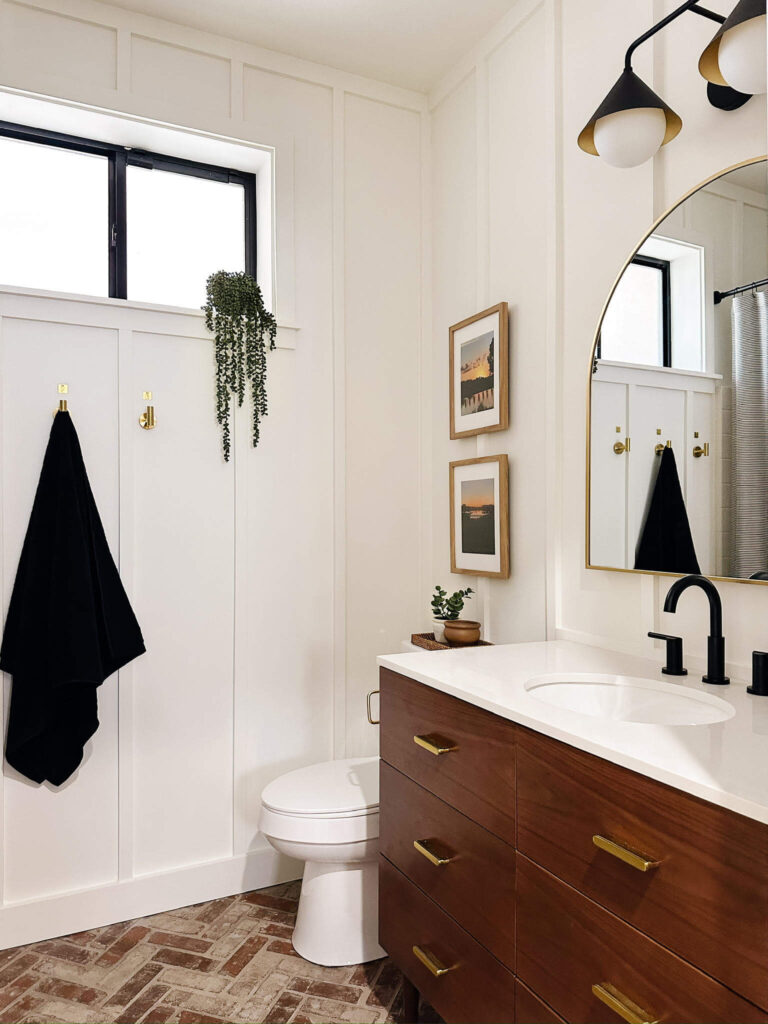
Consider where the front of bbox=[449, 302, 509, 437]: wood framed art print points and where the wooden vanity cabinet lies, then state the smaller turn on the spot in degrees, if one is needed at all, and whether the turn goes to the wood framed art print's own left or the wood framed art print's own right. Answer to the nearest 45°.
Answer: approximately 45° to the wood framed art print's own left

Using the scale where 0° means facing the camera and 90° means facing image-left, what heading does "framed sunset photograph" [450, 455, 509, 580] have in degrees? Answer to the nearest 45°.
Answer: approximately 45°

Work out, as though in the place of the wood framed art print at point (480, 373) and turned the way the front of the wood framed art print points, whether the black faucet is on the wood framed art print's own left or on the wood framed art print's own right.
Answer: on the wood framed art print's own left

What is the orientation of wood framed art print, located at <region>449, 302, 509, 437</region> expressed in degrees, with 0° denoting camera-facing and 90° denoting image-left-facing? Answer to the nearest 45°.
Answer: approximately 45°

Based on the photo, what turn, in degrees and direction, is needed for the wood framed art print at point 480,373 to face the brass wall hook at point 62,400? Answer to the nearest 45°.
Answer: approximately 45° to its right
